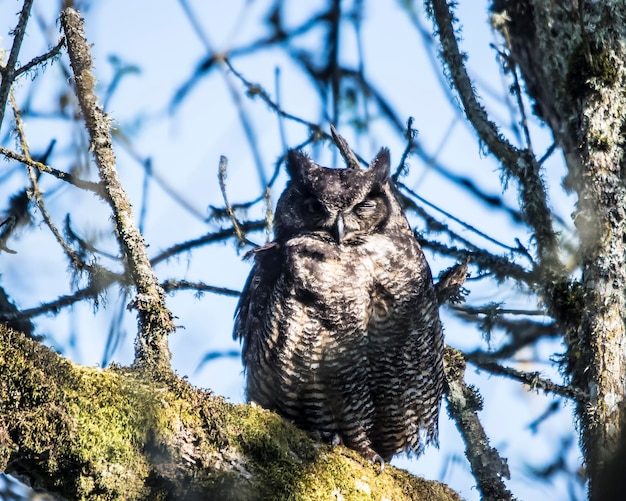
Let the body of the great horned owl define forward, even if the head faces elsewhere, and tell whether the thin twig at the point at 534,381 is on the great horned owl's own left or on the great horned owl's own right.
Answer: on the great horned owl's own left

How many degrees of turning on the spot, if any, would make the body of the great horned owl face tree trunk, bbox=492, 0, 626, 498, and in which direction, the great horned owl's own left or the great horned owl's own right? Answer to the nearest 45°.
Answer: approximately 45° to the great horned owl's own left

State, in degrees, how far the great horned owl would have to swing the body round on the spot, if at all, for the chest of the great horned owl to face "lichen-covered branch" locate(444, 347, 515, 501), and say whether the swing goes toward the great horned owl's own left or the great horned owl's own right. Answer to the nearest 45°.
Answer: approximately 90° to the great horned owl's own left

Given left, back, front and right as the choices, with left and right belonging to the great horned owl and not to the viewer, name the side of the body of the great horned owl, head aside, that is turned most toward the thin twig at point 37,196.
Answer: right

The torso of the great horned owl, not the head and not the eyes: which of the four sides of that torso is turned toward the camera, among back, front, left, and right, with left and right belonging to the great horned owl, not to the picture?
front

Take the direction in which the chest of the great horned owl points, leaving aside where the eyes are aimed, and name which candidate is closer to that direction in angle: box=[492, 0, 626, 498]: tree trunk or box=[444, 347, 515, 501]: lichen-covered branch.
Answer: the tree trunk
